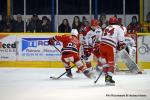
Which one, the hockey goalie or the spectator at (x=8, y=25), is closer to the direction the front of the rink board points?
the hockey goalie

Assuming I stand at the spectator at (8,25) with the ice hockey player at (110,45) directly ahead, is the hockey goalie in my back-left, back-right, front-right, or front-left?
front-left

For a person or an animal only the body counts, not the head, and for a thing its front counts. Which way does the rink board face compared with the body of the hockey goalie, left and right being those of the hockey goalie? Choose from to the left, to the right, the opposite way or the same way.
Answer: to the left

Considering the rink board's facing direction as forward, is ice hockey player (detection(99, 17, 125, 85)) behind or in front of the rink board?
in front

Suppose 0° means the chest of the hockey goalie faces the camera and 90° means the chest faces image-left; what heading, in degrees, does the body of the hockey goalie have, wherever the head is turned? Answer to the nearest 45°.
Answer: approximately 90°

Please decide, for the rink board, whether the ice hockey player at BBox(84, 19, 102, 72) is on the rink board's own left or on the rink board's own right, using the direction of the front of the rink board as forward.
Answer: on the rink board's own left

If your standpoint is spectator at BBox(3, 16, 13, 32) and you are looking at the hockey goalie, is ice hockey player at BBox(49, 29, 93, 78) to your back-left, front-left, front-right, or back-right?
front-right

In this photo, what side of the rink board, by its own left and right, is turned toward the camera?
front

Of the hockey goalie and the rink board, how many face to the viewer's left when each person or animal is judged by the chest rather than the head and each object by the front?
1
